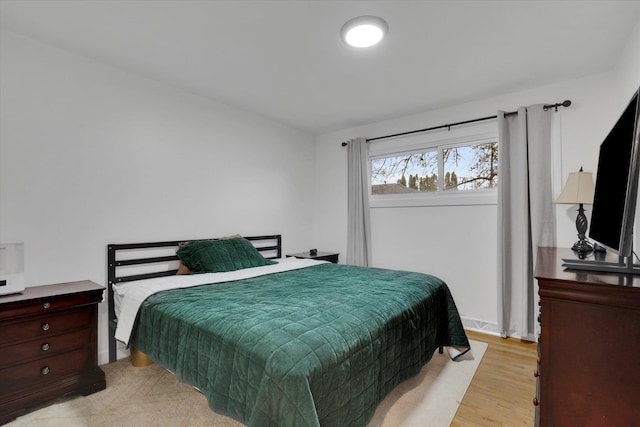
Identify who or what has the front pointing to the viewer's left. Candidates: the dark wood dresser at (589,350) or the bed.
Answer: the dark wood dresser

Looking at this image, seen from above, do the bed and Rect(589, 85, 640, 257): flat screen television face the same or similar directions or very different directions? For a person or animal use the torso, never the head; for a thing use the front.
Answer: very different directions

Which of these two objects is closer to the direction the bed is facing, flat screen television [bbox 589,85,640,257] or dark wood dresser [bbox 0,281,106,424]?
the flat screen television

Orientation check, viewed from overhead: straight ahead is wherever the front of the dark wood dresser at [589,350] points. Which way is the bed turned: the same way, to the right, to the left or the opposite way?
the opposite way

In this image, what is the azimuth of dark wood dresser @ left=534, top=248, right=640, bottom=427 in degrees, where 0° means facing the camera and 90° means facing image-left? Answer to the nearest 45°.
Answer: approximately 90°

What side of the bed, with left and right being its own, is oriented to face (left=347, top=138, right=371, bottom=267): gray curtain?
left

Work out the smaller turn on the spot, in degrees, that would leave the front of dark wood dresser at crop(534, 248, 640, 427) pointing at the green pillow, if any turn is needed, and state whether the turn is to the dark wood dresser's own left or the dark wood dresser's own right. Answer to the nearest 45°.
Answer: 0° — it already faces it

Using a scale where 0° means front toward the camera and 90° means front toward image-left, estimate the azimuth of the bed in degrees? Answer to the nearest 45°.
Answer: approximately 315°

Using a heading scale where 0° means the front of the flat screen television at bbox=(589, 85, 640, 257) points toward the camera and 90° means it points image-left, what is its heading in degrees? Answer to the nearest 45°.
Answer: approximately 90°

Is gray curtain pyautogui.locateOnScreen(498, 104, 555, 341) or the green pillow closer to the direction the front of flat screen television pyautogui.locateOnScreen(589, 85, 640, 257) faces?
the green pillow

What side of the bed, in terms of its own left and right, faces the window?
left
